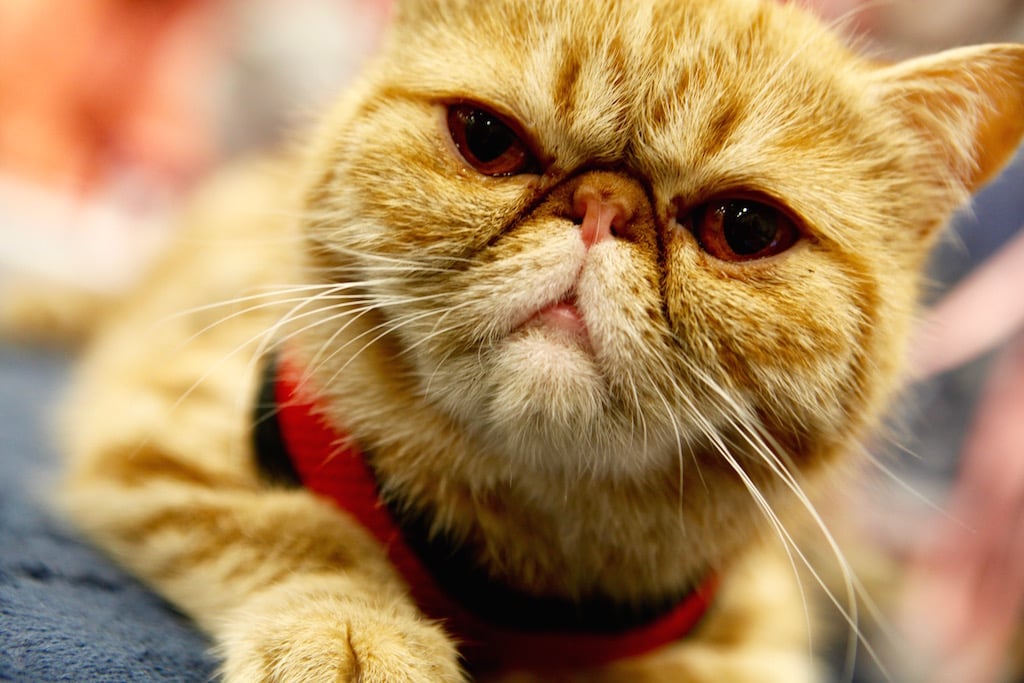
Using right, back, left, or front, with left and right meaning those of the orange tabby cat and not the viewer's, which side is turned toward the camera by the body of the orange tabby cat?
front
